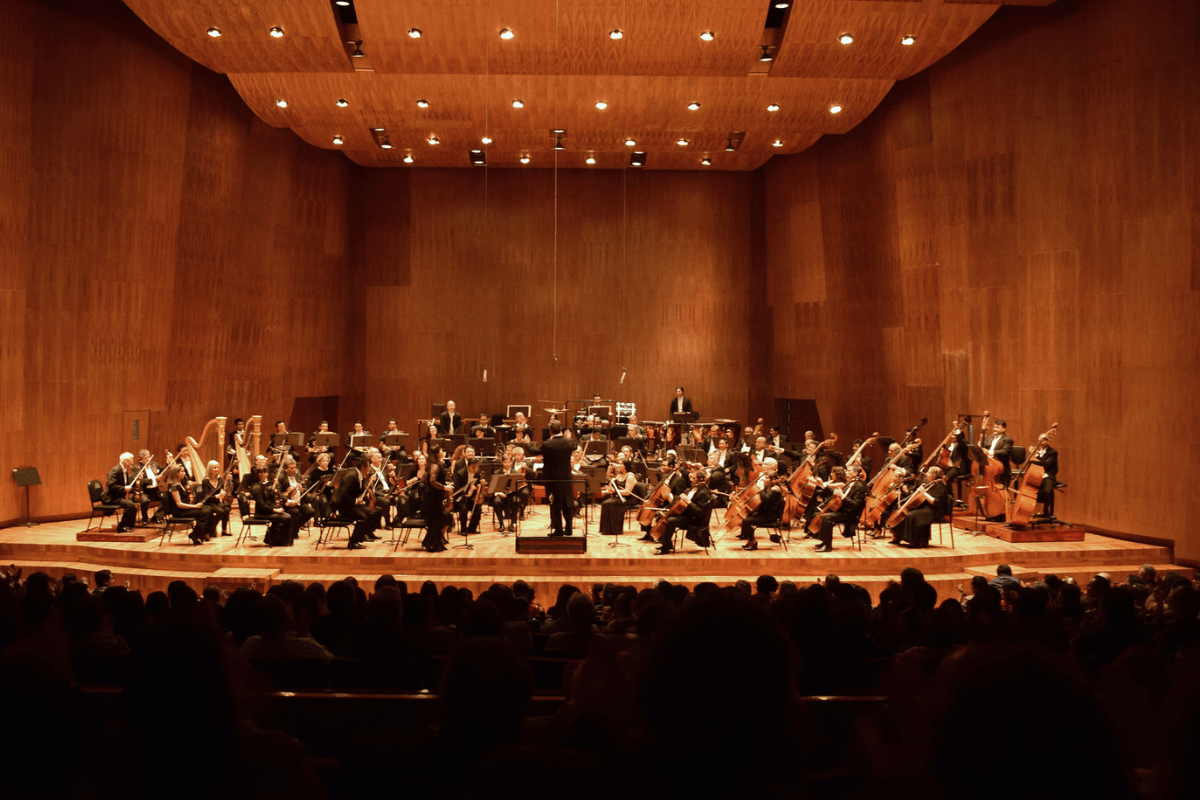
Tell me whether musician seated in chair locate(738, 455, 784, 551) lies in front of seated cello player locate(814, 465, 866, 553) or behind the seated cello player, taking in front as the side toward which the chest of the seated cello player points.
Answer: in front

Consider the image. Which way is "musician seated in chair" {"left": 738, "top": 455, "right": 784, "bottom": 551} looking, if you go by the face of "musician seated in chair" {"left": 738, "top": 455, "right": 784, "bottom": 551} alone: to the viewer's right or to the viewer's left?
to the viewer's left

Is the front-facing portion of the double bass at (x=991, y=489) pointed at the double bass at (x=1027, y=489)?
no

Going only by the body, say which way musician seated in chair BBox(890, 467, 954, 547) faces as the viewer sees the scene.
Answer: to the viewer's left

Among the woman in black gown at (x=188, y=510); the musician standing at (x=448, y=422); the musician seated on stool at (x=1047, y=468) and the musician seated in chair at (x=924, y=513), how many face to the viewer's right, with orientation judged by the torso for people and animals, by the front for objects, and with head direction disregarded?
1

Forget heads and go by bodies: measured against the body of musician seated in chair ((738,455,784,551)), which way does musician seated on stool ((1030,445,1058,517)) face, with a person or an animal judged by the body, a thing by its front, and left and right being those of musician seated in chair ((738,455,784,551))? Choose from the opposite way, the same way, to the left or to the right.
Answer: the same way

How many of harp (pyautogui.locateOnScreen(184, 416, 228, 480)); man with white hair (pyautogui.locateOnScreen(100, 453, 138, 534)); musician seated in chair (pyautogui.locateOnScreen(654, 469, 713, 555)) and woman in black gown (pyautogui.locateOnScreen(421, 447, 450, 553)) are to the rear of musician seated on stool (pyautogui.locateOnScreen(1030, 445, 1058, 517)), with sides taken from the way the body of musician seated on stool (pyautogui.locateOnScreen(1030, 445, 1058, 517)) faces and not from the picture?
0

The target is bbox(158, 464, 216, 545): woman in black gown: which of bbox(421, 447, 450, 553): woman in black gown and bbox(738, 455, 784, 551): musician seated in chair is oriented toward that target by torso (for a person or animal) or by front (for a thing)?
the musician seated in chair

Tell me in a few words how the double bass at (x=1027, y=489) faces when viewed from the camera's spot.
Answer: facing to the left of the viewer

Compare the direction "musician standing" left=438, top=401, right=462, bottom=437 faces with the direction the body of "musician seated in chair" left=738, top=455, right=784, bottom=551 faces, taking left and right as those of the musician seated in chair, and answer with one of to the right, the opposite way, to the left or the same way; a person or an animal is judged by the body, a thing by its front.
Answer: to the left

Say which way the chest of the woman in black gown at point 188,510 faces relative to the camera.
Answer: to the viewer's right

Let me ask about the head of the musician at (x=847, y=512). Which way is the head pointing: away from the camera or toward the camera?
toward the camera

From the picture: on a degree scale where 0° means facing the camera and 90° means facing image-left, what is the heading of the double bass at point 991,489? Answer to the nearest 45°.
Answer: approximately 45°

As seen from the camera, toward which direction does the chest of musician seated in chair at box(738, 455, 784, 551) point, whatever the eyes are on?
to the viewer's left

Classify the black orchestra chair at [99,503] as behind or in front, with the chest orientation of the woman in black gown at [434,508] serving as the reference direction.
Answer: behind

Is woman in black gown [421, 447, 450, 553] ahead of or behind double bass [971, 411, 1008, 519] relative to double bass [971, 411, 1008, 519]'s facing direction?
ahead
